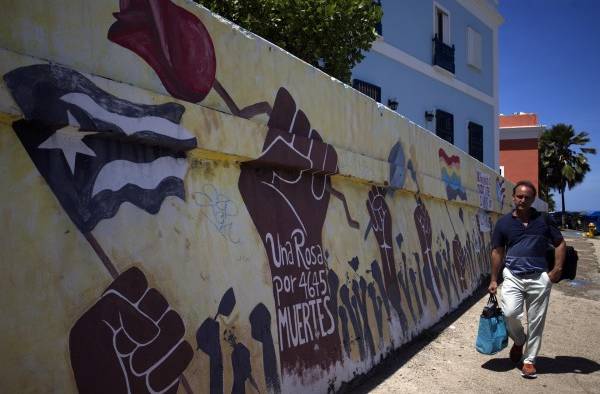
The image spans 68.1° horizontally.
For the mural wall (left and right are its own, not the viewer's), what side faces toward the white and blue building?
left

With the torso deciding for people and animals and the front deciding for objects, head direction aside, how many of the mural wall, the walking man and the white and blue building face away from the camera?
0

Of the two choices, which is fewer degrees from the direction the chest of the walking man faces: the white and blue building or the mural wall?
the mural wall

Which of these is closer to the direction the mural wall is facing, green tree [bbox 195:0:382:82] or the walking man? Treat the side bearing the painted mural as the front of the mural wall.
the walking man

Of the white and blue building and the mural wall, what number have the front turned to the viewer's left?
0

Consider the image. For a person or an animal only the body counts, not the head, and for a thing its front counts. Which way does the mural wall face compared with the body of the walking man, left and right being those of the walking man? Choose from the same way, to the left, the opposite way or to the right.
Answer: to the left

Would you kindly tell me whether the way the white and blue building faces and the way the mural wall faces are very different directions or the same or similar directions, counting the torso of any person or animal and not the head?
same or similar directions

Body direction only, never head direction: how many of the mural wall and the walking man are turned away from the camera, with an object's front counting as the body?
0

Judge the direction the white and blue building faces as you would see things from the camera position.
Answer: facing the viewer and to the right of the viewer

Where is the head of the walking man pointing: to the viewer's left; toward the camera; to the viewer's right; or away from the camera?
toward the camera

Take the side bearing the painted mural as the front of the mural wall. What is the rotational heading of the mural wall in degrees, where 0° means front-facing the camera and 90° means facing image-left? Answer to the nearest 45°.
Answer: approximately 315°

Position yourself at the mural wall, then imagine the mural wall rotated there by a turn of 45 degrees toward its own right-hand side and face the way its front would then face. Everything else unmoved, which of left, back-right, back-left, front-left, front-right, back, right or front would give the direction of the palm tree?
back-left

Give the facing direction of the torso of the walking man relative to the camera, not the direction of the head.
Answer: toward the camera

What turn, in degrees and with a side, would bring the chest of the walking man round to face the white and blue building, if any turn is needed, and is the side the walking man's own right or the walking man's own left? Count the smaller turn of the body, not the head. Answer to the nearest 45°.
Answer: approximately 180°
